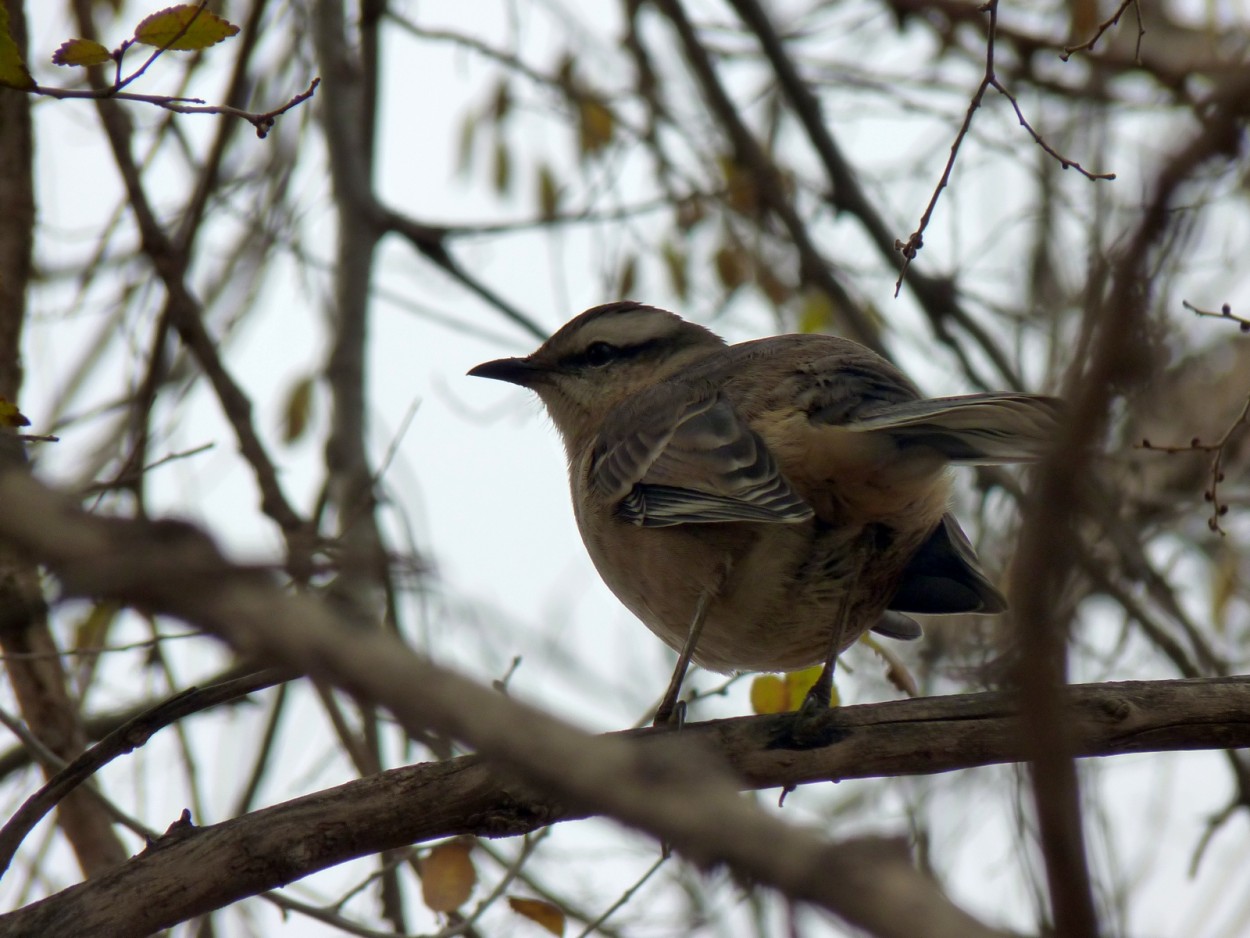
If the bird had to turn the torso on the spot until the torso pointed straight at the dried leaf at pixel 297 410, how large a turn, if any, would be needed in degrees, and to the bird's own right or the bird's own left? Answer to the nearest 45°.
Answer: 0° — it already faces it

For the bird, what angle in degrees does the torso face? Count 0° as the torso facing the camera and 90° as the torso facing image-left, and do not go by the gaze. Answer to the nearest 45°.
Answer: approximately 135°

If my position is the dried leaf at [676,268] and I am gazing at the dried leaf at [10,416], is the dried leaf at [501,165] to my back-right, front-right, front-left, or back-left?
front-right
